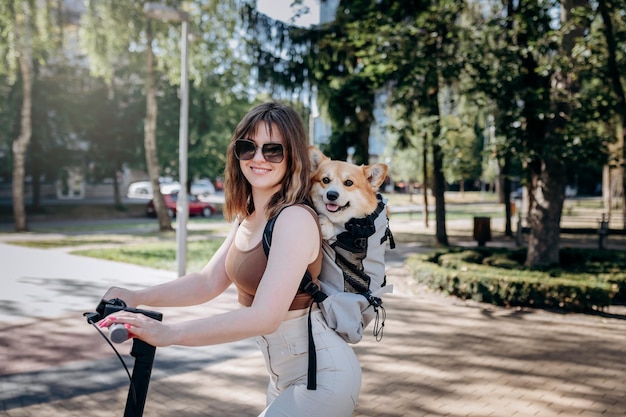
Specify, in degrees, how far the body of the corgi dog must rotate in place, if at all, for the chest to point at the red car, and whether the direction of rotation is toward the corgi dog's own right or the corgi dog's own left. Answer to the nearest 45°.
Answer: approximately 135° to the corgi dog's own right

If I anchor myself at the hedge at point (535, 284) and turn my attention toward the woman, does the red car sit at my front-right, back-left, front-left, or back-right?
back-right

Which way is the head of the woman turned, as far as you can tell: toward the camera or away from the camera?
toward the camera
